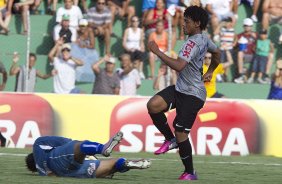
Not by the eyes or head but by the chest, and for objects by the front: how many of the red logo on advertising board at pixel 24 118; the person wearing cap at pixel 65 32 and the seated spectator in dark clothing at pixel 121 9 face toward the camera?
3

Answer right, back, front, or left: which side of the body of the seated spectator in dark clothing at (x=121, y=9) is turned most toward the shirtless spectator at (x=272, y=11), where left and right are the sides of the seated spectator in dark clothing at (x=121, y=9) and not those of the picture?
left

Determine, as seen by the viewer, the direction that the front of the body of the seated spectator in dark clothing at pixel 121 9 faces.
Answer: toward the camera

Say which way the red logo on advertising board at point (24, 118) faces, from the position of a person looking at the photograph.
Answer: facing the viewer

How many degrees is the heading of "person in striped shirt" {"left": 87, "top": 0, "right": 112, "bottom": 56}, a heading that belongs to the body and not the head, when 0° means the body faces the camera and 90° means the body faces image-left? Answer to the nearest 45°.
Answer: approximately 0°

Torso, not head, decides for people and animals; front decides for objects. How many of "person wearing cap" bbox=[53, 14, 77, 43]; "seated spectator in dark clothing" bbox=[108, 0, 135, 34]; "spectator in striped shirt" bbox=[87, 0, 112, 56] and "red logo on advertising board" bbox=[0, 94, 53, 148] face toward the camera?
4

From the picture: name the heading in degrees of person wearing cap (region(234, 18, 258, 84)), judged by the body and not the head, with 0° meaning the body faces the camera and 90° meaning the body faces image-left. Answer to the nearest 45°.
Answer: approximately 45°

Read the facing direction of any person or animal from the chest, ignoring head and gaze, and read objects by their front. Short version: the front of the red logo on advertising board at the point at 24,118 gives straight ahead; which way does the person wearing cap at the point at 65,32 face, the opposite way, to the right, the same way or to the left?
the same way

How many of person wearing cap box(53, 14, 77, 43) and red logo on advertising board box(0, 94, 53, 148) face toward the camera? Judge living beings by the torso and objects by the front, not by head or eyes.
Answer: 2

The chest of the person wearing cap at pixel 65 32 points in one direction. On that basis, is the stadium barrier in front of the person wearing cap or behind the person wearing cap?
in front
